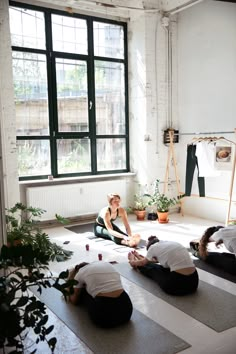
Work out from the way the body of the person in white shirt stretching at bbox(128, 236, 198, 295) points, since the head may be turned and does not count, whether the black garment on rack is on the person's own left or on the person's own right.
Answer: on the person's own right

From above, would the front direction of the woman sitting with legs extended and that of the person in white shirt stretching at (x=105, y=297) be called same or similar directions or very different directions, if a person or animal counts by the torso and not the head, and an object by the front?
very different directions

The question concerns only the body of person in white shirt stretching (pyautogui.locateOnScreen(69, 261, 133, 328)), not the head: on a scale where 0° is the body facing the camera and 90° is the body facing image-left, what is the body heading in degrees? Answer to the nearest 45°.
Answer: approximately 135°

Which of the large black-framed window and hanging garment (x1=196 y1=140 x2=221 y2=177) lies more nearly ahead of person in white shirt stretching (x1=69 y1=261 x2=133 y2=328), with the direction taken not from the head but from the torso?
the large black-framed window

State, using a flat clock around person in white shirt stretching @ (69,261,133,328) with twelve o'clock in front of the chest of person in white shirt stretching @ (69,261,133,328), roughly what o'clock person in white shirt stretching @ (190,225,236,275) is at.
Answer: person in white shirt stretching @ (190,225,236,275) is roughly at 3 o'clock from person in white shirt stretching @ (69,261,133,328).

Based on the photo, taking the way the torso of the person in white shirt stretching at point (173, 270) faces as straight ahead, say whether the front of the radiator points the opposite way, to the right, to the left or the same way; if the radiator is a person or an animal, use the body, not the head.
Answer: the opposite way

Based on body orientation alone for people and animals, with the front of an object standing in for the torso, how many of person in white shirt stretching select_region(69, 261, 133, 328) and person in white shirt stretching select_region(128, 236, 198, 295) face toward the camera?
0

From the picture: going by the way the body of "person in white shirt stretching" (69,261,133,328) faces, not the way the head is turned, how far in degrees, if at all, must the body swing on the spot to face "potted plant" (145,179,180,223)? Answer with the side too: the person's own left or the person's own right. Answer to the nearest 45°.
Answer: approximately 45° to the person's own right

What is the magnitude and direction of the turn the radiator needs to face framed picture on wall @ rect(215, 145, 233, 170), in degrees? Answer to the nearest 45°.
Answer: approximately 45° to its left

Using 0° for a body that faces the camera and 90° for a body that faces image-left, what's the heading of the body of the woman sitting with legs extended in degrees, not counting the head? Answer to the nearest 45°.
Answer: approximately 315°

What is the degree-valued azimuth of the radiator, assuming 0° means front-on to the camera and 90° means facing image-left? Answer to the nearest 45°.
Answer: approximately 315°

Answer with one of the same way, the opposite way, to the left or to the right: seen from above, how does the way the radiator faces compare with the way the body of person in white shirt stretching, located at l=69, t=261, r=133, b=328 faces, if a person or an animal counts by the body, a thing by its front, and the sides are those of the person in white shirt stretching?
the opposite way

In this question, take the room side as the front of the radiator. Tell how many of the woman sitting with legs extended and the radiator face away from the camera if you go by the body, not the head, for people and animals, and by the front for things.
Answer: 0
